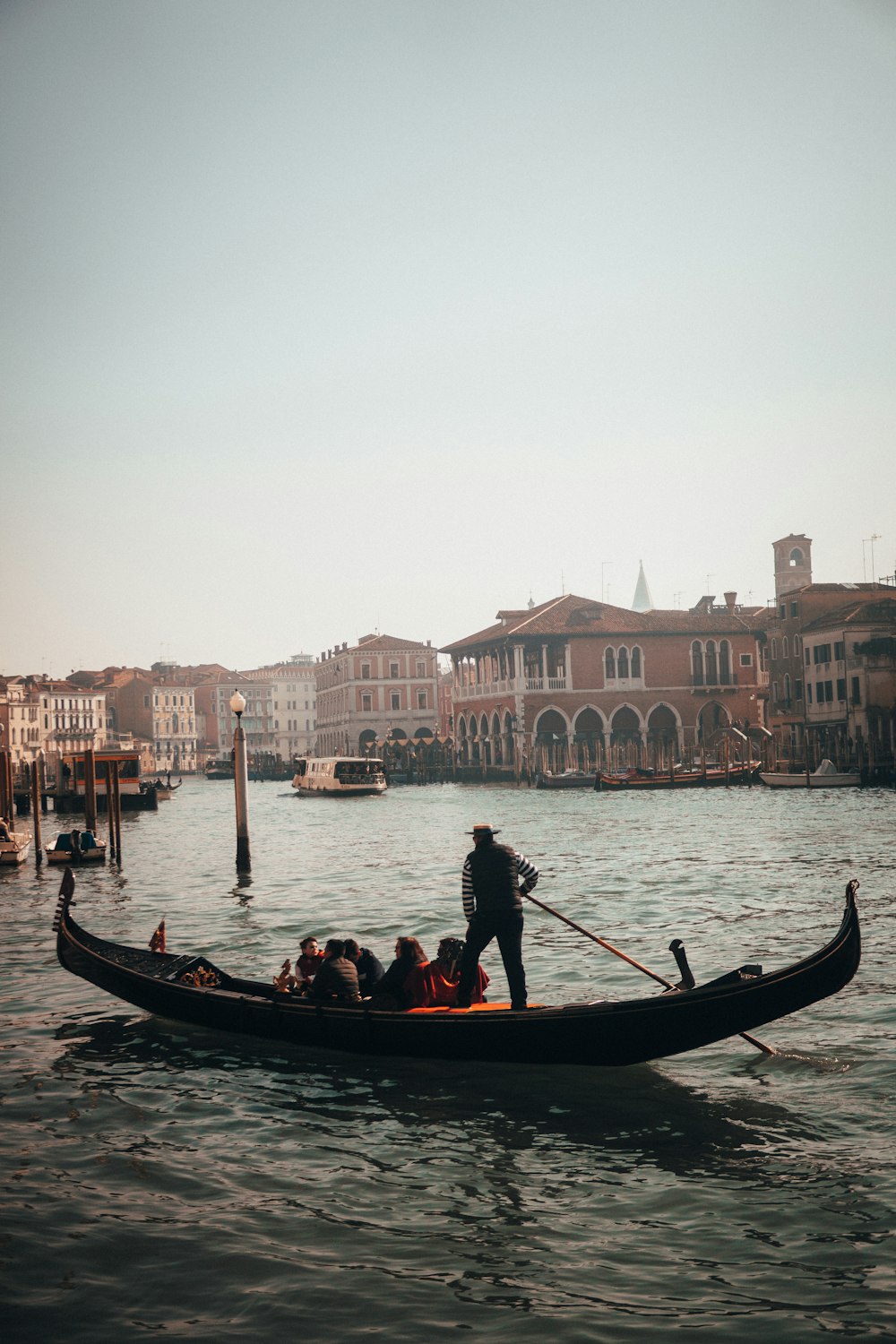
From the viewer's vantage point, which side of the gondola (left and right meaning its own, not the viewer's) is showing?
left

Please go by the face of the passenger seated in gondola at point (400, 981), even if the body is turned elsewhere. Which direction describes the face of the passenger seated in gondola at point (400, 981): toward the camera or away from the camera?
away from the camera

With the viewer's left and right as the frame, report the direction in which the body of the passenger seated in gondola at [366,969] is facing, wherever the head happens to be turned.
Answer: facing to the left of the viewer

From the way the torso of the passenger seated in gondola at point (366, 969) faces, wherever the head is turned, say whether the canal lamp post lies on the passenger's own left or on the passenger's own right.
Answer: on the passenger's own right
